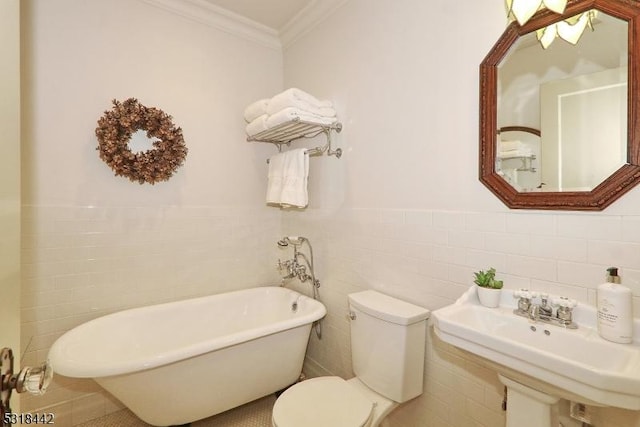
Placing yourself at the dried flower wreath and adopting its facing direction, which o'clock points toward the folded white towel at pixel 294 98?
The folded white towel is roughly at 10 o'clock from the dried flower wreath.

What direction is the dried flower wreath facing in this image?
toward the camera

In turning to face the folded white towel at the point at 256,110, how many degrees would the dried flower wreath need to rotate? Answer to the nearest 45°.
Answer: approximately 90° to its left

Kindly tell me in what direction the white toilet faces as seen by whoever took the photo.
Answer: facing the viewer and to the left of the viewer

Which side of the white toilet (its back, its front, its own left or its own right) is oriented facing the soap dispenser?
left

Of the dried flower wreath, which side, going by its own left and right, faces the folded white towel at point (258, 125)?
left

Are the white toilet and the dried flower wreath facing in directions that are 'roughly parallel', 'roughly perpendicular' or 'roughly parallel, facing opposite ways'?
roughly perpendicular

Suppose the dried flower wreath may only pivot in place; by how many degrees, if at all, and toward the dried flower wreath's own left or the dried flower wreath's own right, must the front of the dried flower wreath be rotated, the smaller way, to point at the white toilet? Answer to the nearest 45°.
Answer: approximately 45° to the dried flower wreath's own left

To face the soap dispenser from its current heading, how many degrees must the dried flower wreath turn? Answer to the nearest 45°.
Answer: approximately 45° to its left
